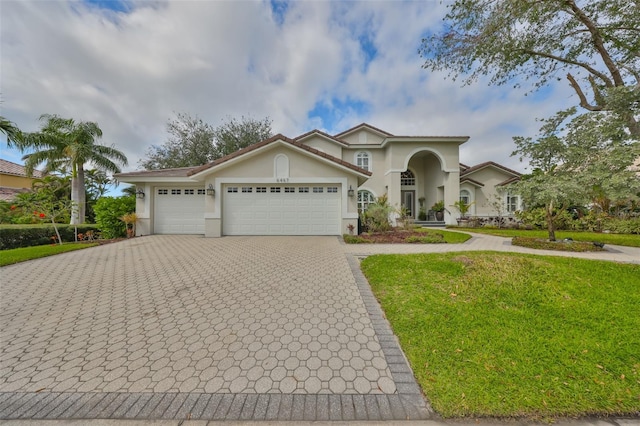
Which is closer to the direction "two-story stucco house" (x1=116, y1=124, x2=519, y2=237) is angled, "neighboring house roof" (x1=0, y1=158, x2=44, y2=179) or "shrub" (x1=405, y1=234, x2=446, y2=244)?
the shrub

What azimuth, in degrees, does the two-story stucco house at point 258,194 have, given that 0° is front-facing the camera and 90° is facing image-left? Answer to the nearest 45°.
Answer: approximately 0°

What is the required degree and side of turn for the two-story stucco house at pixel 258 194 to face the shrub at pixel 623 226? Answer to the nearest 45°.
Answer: approximately 90° to its left

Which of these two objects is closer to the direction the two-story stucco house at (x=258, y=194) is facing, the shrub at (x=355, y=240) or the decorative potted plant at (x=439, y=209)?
the shrub

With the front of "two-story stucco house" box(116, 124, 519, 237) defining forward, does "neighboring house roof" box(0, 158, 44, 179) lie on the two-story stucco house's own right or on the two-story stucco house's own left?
on the two-story stucco house's own right

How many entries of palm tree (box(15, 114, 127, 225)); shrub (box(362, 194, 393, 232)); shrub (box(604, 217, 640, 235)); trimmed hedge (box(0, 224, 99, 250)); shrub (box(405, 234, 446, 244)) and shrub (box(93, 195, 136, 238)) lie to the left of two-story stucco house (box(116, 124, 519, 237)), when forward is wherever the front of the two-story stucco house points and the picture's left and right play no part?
3

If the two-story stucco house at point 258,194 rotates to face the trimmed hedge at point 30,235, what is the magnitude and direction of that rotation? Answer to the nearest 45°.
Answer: approximately 90° to its right

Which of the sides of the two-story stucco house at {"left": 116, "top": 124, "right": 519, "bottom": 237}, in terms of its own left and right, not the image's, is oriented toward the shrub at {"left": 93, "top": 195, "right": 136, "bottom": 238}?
right

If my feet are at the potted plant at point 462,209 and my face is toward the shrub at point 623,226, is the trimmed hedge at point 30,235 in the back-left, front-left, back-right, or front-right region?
back-right
